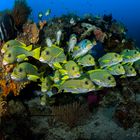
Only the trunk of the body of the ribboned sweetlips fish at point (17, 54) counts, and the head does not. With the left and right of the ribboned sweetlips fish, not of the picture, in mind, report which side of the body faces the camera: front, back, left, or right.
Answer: left

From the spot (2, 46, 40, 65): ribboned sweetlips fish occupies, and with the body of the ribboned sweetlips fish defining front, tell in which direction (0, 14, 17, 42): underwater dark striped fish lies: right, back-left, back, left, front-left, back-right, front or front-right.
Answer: right

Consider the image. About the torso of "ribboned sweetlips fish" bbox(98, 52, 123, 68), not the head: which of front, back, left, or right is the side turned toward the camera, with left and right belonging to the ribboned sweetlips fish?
right
